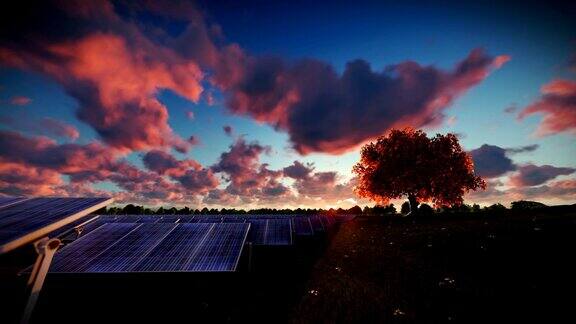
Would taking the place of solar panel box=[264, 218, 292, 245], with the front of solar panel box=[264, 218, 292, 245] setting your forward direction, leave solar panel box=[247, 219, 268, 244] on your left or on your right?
on your right

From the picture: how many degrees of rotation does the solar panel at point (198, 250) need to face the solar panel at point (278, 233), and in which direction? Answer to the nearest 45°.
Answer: approximately 135° to its left

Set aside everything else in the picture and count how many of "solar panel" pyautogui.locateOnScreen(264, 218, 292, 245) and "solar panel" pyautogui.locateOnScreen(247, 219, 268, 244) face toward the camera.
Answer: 2

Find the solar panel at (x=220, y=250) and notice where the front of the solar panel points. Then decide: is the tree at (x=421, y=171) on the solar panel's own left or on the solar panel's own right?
on the solar panel's own left
